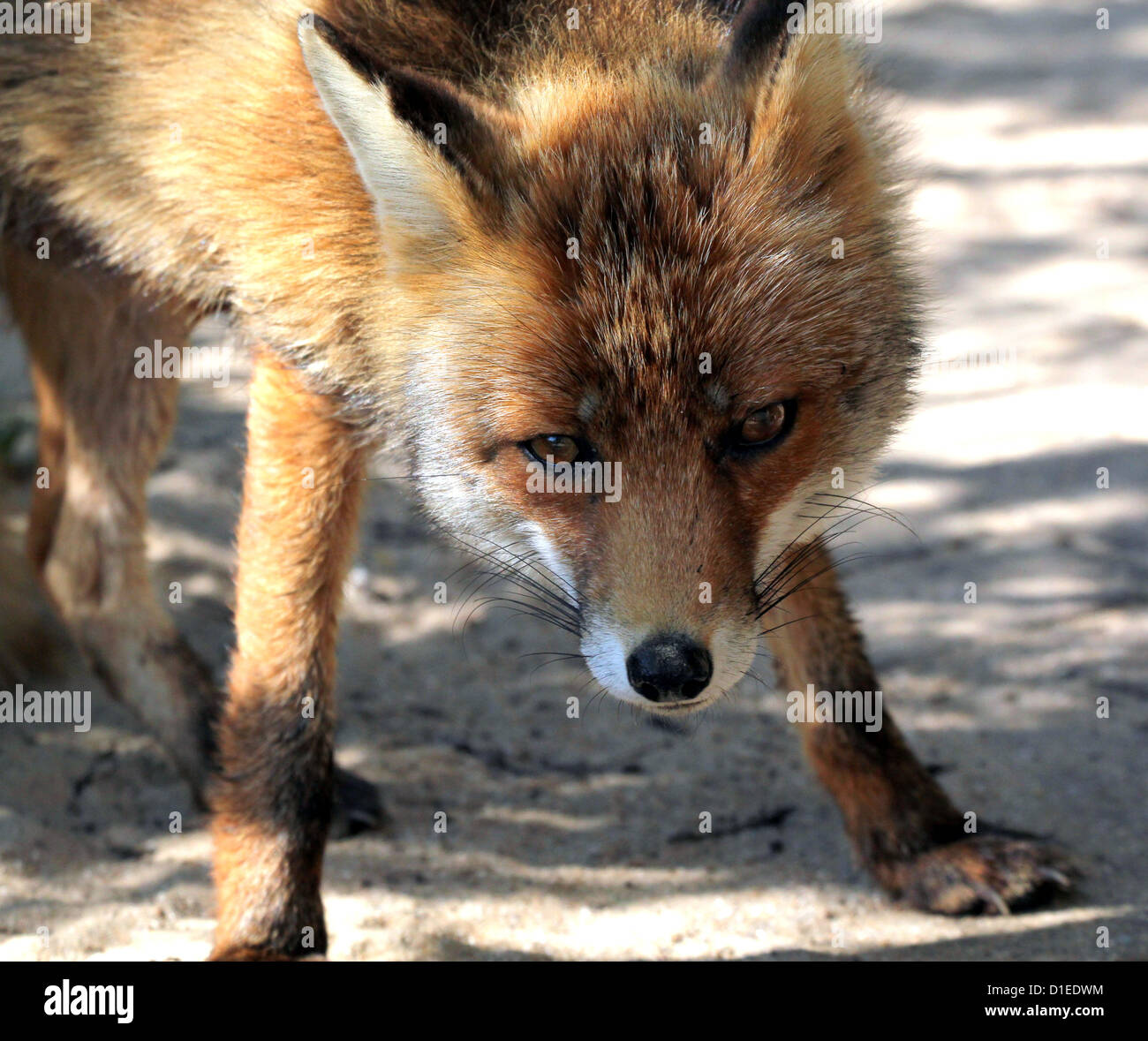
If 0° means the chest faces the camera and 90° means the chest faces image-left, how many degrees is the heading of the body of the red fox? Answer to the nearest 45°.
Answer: approximately 315°
